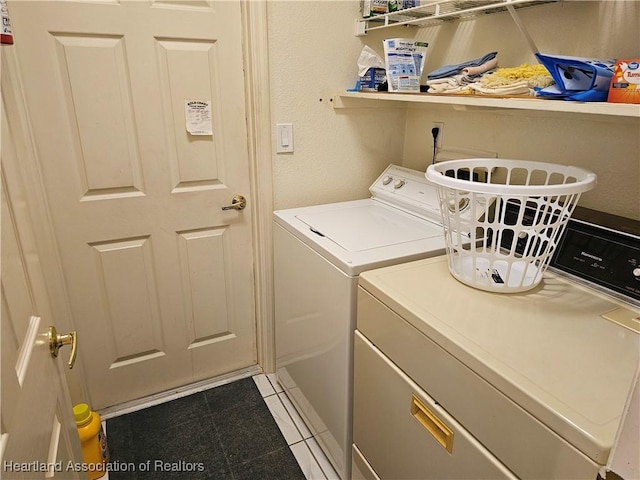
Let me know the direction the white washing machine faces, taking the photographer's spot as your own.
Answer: facing the viewer and to the left of the viewer

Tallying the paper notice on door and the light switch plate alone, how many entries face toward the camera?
2

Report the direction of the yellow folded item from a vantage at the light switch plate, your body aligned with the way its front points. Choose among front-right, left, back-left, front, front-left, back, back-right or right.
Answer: front-left

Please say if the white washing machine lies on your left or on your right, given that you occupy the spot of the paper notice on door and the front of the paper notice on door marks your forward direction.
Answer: on your left

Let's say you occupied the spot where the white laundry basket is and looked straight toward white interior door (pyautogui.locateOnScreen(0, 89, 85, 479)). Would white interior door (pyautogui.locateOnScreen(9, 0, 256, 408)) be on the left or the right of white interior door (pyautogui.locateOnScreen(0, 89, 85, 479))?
right

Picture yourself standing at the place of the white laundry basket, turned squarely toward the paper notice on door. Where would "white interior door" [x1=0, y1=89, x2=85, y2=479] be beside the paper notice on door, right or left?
left

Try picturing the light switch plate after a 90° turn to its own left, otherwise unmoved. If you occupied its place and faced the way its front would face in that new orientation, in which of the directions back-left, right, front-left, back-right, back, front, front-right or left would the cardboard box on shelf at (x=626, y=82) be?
front-right

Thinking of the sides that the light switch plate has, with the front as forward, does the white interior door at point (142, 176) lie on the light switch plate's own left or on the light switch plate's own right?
on the light switch plate's own right

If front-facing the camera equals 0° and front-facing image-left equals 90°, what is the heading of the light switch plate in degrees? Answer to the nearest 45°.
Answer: approximately 0°

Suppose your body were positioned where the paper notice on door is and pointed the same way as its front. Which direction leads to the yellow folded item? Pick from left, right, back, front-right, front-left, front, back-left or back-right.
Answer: front-left
